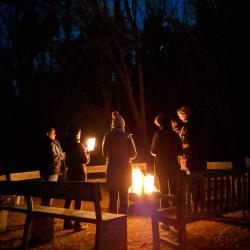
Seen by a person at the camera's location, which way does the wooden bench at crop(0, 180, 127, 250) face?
facing away from the viewer and to the right of the viewer

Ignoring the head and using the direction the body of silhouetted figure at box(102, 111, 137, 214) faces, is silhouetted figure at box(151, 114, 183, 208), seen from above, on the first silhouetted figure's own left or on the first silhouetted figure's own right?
on the first silhouetted figure's own right

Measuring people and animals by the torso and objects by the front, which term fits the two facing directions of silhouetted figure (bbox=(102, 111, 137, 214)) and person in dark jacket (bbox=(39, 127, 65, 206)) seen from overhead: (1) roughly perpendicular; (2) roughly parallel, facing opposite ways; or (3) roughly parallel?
roughly perpendicular

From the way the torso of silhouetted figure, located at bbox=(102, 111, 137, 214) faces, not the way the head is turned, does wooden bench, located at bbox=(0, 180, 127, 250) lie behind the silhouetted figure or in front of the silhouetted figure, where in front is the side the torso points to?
behind

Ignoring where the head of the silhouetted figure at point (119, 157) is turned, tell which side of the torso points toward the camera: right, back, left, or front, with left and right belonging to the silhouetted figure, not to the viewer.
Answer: back

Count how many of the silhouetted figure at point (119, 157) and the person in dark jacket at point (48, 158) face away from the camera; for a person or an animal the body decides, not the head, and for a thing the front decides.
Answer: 1

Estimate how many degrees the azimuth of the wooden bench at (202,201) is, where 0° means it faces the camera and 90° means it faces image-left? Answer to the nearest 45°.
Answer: approximately 135°

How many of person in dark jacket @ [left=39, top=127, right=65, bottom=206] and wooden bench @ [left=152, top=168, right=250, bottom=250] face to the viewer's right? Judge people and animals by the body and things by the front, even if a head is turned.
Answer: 1

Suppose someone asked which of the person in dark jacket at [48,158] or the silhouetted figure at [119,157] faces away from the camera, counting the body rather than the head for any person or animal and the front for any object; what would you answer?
the silhouetted figure

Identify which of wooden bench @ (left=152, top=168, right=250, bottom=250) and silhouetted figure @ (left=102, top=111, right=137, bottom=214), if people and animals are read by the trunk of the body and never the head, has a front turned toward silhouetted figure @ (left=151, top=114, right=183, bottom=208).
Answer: the wooden bench

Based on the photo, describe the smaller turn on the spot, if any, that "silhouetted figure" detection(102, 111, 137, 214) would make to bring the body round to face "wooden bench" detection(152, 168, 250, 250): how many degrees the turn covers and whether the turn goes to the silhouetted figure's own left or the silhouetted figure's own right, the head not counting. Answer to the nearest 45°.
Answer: approximately 135° to the silhouetted figure's own right

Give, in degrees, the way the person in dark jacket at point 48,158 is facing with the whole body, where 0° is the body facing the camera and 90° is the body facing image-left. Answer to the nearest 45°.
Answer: approximately 270°

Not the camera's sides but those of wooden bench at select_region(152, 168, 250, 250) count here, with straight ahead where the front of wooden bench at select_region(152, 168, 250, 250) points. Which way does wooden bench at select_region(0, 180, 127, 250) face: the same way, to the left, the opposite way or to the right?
to the right
